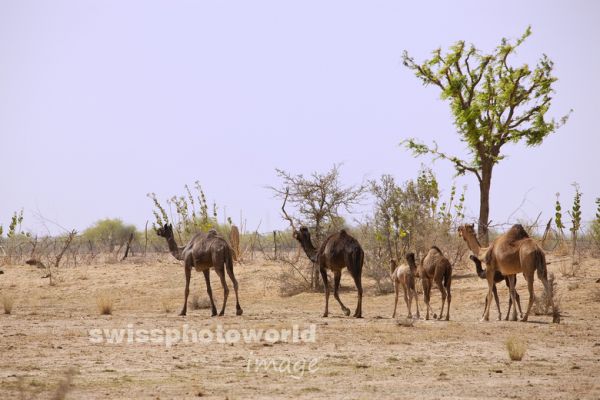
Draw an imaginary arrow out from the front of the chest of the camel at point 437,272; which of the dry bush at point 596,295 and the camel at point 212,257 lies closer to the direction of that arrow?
the camel

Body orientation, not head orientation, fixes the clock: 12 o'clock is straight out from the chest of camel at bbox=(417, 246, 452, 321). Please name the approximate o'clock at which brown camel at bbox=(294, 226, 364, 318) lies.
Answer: The brown camel is roughly at 11 o'clock from the camel.

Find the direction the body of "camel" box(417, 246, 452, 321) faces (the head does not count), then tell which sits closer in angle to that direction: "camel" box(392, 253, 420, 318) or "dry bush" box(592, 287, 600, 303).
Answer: the camel

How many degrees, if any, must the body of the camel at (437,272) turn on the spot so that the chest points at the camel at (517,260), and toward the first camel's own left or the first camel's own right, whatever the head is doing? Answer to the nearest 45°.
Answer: approximately 135° to the first camel's own right

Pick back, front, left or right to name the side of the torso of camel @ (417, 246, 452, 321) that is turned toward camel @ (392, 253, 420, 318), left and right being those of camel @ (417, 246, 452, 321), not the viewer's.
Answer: front

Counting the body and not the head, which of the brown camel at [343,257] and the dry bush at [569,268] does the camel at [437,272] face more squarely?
the brown camel

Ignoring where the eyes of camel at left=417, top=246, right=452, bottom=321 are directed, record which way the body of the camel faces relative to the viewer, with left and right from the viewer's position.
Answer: facing away from the viewer and to the left of the viewer

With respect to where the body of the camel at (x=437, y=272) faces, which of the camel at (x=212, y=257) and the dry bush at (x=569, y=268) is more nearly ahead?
the camel

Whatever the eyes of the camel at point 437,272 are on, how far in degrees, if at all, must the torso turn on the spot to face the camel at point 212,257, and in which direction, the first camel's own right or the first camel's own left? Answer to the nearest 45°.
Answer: approximately 45° to the first camel's own left
